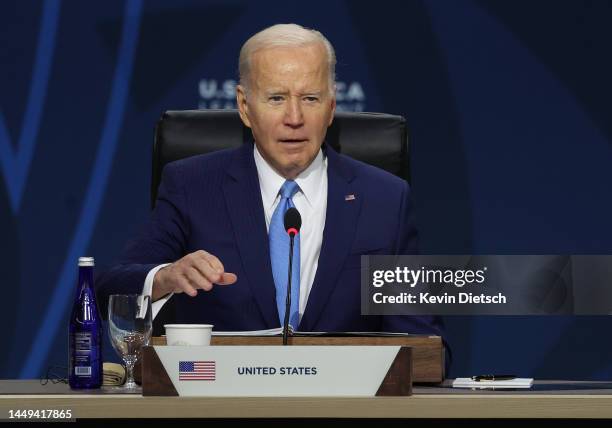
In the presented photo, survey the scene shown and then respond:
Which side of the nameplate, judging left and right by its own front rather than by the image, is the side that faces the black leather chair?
back

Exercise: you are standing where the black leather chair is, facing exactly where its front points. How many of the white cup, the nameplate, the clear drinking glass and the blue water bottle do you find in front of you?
4

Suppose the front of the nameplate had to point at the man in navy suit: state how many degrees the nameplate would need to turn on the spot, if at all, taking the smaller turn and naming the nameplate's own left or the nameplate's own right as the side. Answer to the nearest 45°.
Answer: approximately 180°

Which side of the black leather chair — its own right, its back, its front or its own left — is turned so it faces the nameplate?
front

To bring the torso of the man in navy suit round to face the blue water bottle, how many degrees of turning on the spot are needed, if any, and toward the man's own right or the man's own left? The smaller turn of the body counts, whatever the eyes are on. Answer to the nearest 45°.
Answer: approximately 45° to the man's own right

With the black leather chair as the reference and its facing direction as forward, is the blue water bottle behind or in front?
in front
